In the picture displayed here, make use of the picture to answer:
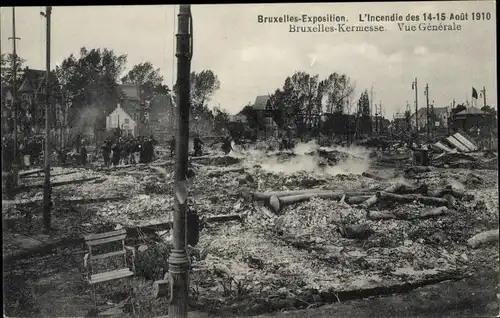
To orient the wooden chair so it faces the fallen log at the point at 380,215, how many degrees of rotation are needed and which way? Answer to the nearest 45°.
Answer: approximately 90° to its left

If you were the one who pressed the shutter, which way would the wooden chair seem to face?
facing the viewer

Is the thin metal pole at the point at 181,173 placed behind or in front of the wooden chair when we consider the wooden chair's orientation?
in front

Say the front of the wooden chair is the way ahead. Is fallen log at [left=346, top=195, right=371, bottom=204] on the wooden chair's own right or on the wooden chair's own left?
on the wooden chair's own left

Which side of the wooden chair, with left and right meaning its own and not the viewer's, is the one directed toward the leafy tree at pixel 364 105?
left

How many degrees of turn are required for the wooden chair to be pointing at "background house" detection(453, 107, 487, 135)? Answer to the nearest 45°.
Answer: approximately 90° to its left

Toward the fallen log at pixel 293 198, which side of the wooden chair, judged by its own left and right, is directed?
left
